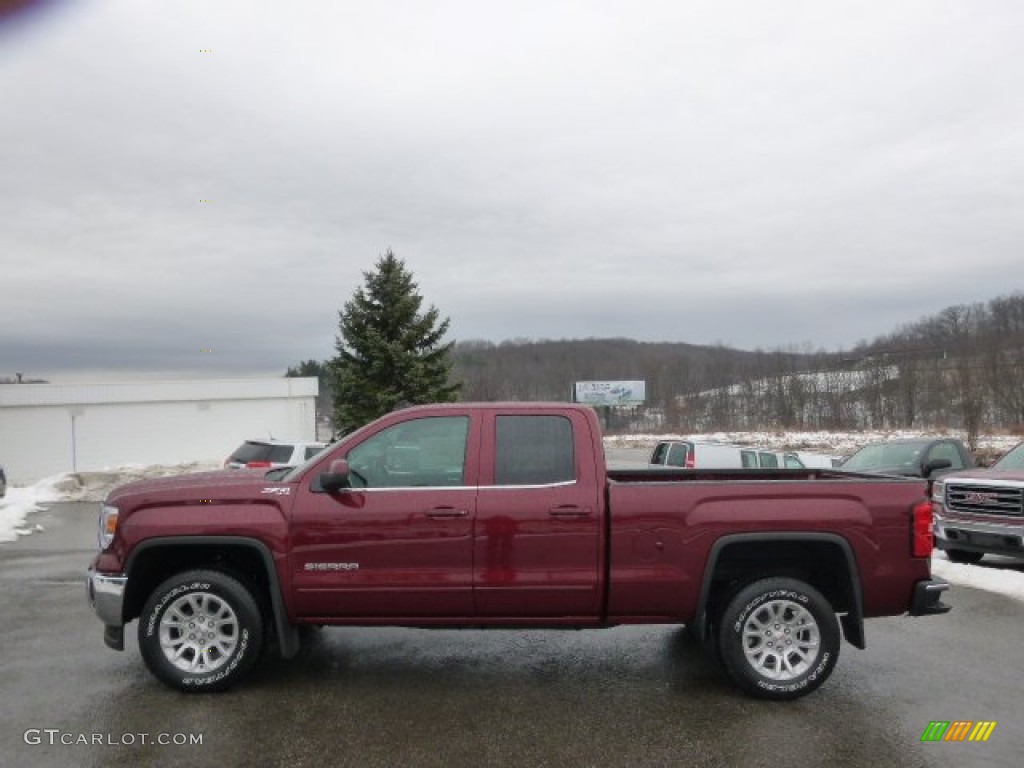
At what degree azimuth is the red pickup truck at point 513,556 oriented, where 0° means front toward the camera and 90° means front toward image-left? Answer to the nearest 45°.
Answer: approximately 90°

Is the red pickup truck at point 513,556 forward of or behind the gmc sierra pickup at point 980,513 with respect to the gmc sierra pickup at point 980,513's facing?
forward

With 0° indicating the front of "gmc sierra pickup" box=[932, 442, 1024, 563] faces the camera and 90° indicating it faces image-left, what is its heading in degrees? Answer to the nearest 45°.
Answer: approximately 45°

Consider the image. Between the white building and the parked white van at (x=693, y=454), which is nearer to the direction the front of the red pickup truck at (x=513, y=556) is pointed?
the white building

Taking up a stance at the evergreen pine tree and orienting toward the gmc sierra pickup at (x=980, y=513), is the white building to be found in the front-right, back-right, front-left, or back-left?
back-right

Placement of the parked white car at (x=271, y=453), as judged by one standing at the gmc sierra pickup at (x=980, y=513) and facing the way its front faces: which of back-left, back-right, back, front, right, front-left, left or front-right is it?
front-right

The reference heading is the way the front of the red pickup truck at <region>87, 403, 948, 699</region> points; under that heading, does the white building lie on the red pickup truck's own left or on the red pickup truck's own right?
on the red pickup truck's own right

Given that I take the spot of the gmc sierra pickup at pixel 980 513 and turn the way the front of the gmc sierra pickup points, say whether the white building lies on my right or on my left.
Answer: on my right

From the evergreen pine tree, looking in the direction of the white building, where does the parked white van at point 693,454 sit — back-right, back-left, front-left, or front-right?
back-left

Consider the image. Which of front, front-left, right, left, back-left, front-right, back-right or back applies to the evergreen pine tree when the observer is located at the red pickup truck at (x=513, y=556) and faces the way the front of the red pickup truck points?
right

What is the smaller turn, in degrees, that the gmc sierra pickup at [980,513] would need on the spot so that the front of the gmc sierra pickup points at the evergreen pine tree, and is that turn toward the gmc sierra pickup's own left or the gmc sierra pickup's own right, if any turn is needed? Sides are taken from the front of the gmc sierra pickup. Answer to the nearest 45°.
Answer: approximately 90° to the gmc sierra pickup's own right

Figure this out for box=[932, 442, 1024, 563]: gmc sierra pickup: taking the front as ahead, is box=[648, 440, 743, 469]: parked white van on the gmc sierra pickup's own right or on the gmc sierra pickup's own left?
on the gmc sierra pickup's own right

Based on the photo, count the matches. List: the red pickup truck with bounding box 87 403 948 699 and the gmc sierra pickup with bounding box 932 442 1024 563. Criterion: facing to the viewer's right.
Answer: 0

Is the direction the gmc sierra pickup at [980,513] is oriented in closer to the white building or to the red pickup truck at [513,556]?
the red pickup truck
